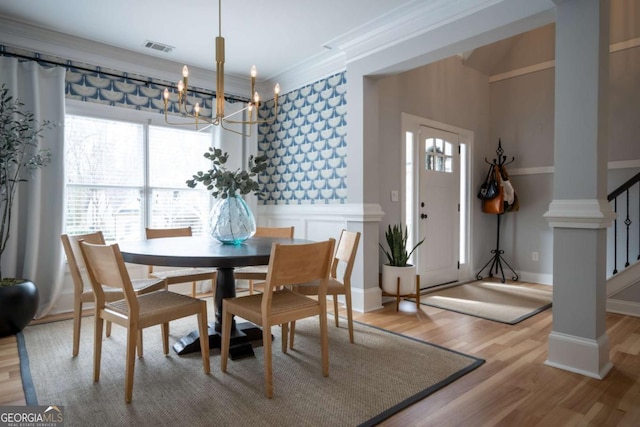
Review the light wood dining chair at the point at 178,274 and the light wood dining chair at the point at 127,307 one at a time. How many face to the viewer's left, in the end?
0

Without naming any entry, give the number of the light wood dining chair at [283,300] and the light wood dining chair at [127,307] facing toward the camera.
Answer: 0

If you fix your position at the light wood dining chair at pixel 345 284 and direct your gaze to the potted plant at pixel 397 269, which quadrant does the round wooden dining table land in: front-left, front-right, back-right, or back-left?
back-left

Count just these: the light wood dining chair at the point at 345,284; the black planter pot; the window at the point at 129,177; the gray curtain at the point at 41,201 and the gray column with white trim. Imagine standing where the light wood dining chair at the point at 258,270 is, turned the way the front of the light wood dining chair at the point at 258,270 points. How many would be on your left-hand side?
2

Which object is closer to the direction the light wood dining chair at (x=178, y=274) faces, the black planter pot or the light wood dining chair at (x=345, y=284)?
the light wood dining chair

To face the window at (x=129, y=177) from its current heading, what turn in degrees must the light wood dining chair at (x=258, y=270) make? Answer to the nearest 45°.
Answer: approximately 90° to its right

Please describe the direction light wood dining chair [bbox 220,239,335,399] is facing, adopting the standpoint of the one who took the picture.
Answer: facing away from the viewer and to the left of the viewer

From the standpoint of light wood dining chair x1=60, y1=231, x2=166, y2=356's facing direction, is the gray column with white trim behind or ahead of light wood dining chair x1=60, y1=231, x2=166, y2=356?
ahead

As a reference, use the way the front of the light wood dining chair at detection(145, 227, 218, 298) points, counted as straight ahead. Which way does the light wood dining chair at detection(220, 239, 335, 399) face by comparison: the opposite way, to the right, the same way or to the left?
the opposite way

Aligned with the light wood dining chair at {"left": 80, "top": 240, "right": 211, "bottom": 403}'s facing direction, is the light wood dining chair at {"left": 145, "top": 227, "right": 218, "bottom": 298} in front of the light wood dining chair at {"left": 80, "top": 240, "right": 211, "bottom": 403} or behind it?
in front

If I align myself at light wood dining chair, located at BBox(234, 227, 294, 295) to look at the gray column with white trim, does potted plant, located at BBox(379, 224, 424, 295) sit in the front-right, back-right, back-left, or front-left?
front-left

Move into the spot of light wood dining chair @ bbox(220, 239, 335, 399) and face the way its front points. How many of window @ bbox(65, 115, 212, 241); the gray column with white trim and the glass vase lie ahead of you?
2

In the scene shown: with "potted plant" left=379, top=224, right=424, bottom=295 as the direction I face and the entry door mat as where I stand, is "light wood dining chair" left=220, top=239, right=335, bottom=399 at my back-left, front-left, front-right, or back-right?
front-left

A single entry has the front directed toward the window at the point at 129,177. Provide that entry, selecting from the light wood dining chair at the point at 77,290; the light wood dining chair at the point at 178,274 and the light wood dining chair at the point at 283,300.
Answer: the light wood dining chair at the point at 283,300

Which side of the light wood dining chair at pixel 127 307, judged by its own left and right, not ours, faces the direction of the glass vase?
front

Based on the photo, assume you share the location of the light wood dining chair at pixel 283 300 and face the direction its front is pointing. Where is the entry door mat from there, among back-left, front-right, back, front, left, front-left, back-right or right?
right

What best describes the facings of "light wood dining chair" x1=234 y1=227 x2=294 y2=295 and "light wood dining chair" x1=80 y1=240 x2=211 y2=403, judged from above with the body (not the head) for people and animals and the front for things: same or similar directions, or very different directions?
very different directions
